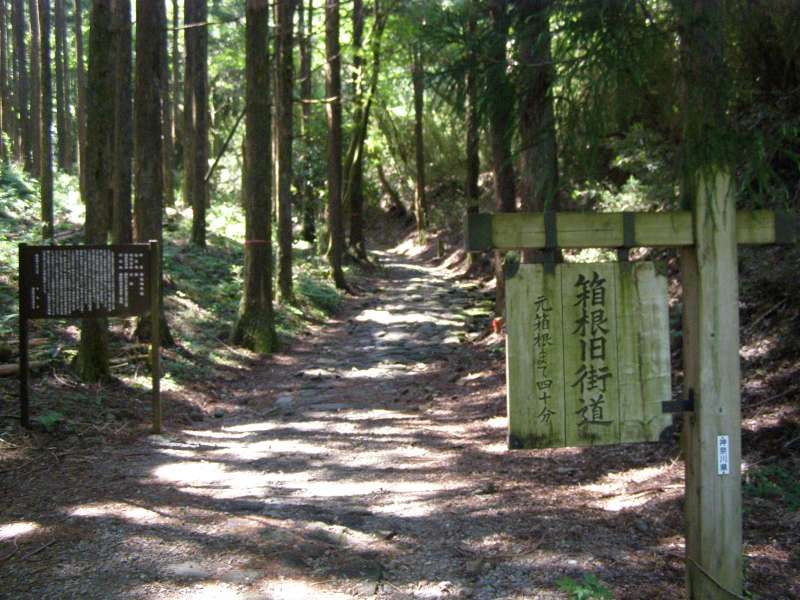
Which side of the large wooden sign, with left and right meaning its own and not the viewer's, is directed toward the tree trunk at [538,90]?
back

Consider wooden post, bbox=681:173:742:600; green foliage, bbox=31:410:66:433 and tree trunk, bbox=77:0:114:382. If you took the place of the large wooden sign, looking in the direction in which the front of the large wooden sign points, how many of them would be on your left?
1

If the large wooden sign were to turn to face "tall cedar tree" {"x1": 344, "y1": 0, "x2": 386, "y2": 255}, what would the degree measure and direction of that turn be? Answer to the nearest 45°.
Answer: approximately 180°

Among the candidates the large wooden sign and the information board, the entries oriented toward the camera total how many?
2

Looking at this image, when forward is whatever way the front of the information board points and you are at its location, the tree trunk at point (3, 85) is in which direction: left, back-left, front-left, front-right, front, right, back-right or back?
back

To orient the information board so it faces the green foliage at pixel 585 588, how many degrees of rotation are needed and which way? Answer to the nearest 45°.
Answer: approximately 45° to its left
